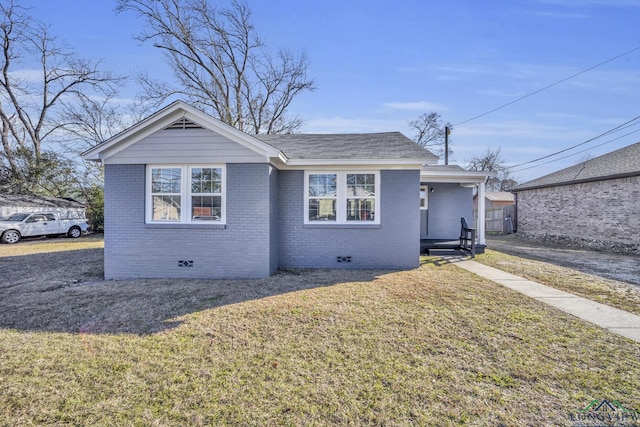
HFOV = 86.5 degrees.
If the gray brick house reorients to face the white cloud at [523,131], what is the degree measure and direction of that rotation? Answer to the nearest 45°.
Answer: approximately 135° to its left

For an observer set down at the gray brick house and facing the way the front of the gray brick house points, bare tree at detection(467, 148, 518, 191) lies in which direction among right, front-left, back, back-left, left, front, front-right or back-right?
back-left

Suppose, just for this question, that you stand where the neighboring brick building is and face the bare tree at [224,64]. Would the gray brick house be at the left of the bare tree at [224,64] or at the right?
left

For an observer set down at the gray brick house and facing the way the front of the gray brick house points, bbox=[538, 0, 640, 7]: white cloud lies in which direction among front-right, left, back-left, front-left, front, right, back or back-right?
left

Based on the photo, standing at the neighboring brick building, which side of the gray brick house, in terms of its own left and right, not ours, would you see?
left

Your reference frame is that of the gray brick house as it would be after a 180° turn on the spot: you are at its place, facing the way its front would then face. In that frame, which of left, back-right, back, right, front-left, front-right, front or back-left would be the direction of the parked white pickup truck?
front-left

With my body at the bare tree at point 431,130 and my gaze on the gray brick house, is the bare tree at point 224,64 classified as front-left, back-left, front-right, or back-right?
front-right

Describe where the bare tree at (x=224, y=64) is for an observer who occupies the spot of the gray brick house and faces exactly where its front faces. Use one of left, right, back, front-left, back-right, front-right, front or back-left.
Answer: back

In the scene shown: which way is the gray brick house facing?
toward the camera

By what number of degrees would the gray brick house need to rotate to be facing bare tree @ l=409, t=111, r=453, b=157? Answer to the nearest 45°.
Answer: approximately 135° to its left
